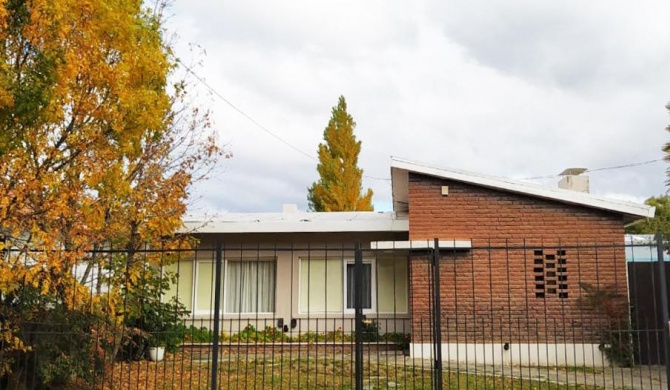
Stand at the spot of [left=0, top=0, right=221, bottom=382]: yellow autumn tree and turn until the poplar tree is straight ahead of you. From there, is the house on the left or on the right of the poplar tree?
right

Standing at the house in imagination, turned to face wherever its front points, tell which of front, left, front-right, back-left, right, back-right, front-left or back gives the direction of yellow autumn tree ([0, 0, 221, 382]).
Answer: front-right

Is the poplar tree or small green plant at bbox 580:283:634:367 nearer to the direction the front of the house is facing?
the small green plant

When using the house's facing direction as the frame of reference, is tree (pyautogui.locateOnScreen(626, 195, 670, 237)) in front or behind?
behind

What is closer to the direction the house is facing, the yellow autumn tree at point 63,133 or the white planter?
the yellow autumn tree

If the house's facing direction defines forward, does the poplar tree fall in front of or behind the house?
behind

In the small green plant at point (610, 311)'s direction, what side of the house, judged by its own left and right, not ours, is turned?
left

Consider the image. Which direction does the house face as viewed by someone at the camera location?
facing the viewer

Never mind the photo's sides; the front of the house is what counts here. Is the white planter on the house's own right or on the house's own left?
on the house's own right
